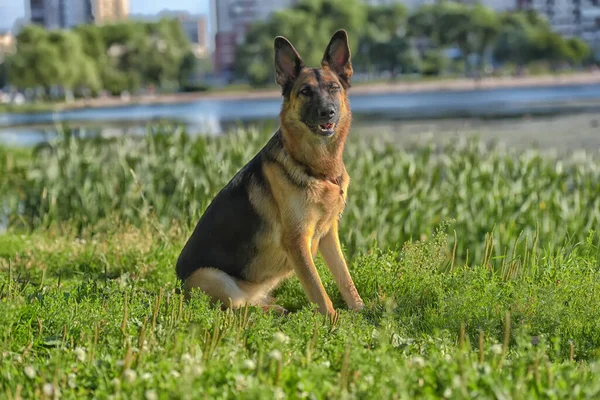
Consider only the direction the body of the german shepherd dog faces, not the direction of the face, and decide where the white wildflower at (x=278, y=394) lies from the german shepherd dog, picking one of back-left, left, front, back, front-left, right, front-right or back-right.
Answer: front-right

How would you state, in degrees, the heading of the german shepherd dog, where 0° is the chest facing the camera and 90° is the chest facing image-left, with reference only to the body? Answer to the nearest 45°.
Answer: approximately 315°

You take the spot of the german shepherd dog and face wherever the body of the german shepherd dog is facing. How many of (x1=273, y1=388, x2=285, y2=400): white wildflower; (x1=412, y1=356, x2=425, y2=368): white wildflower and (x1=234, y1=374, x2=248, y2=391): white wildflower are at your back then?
0

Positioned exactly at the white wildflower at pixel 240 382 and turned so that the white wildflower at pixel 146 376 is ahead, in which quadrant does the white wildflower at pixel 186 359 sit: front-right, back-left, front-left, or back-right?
front-right

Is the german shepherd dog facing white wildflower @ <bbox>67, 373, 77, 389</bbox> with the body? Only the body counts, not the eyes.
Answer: no

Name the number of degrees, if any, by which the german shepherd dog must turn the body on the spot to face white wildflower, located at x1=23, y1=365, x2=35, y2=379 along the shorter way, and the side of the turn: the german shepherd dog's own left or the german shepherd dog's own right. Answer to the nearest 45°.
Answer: approximately 90° to the german shepherd dog's own right

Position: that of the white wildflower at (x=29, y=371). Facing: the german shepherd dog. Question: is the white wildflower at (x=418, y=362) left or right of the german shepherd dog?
right

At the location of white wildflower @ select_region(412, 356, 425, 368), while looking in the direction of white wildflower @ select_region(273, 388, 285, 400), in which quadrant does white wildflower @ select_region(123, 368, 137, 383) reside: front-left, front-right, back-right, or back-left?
front-right

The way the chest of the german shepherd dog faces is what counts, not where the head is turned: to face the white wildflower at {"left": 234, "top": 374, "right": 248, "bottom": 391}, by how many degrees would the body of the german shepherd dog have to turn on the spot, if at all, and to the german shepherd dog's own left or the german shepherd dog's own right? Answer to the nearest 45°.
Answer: approximately 45° to the german shepherd dog's own right

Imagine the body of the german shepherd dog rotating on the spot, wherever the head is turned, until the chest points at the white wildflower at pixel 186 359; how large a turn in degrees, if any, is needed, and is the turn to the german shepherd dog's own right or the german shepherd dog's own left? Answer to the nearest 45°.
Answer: approximately 45° to the german shepherd dog's own right

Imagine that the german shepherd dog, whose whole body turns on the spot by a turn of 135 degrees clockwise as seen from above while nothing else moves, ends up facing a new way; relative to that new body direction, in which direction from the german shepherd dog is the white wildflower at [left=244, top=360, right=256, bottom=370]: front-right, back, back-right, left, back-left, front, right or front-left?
left

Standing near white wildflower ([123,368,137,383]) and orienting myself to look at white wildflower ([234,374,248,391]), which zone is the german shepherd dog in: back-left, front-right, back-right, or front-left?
front-left

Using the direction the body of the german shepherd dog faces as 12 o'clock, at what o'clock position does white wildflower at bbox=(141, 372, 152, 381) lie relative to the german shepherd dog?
The white wildflower is roughly at 2 o'clock from the german shepherd dog.

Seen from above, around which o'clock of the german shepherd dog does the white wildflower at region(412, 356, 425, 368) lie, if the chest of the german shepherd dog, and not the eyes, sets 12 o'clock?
The white wildflower is roughly at 1 o'clock from the german shepherd dog.

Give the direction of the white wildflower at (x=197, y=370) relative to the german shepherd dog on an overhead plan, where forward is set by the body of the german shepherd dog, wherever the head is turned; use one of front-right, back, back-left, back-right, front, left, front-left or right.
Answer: front-right
